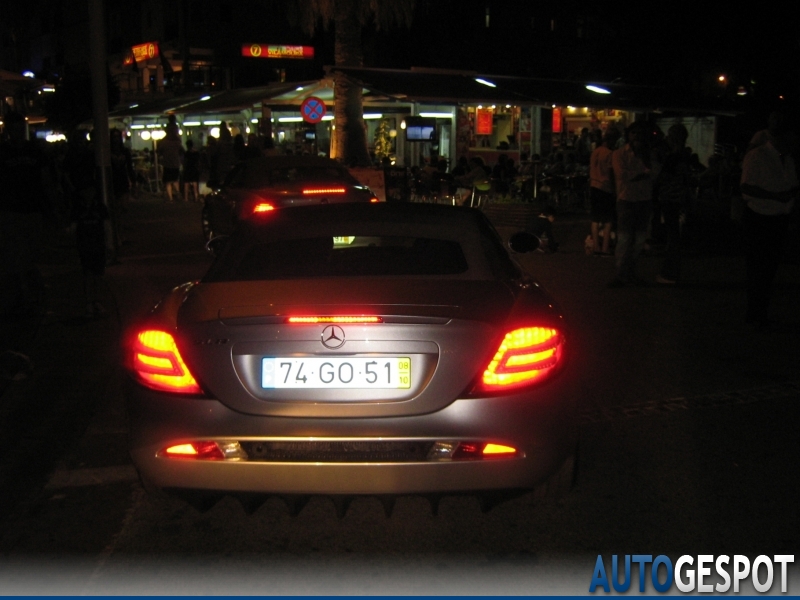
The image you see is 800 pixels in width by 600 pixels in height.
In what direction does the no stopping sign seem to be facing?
toward the camera

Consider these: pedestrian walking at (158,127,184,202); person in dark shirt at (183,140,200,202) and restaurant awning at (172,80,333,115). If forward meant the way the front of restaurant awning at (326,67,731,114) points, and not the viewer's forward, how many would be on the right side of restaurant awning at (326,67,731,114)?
3

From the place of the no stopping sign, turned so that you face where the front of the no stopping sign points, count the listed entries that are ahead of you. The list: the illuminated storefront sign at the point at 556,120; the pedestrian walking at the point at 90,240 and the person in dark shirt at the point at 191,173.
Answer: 1

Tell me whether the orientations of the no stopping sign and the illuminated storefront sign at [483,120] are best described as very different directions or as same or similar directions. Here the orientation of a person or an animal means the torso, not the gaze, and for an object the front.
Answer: same or similar directions

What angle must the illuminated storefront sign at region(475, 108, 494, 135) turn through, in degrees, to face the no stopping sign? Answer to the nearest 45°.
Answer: approximately 45° to its right

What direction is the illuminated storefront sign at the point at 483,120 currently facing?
toward the camera

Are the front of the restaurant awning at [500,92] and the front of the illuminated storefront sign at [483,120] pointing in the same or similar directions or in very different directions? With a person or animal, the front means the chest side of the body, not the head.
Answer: same or similar directions

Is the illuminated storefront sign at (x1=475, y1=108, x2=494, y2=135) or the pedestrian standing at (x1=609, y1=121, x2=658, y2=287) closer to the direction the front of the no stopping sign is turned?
the pedestrian standing

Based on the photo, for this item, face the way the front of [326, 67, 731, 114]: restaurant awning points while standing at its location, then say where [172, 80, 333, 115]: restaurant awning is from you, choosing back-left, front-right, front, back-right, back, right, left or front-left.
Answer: right

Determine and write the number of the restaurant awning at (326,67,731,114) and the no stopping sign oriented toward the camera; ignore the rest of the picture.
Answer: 2

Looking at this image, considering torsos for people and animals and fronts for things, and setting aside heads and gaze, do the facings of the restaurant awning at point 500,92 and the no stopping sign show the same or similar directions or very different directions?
same or similar directions

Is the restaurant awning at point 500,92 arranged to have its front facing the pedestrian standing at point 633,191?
yes

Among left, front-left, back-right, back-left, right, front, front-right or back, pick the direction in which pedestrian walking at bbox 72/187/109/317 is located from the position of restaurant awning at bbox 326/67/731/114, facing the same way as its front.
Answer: front

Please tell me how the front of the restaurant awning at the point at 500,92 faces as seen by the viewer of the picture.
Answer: facing the viewer
